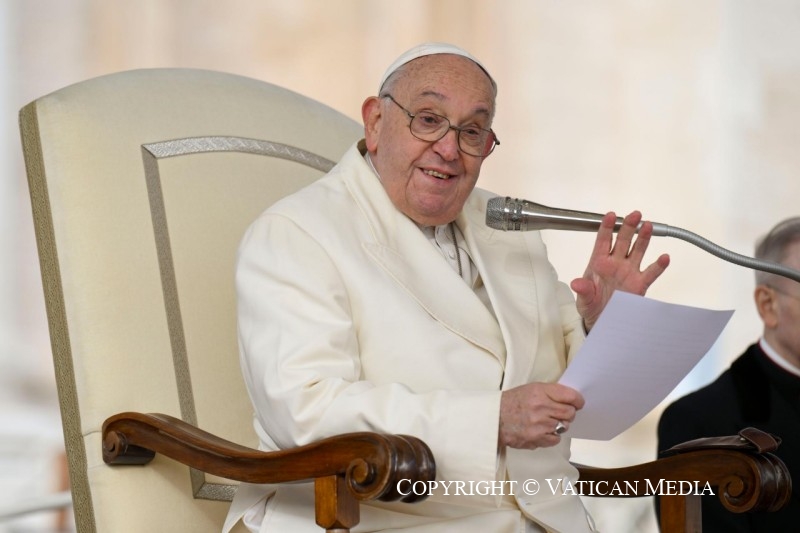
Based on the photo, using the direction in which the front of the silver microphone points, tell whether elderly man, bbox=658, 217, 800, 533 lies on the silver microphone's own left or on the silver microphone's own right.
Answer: on the silver microphone's own right

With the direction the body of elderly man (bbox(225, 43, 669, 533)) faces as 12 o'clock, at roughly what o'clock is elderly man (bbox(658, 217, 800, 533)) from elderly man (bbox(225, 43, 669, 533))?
elderly man (bbox(658, 217, 800, 533)) is roughly at 9 o'clock from elderly man (bbox(225, 43, 669, 533)).

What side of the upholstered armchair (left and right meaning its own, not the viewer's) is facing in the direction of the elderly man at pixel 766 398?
left

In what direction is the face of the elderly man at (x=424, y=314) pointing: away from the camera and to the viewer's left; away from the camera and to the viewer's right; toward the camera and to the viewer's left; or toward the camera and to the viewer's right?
toward the camera and to the viewer's right

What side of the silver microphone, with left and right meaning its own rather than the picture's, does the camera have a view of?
left

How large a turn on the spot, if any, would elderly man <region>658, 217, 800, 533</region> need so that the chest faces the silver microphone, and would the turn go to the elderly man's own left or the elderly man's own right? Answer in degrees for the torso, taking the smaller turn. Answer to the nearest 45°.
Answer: approximately 45° to the elderly man's own right
